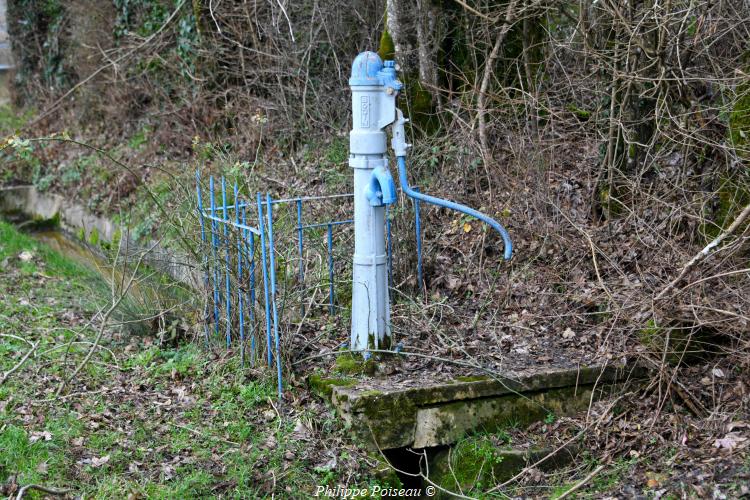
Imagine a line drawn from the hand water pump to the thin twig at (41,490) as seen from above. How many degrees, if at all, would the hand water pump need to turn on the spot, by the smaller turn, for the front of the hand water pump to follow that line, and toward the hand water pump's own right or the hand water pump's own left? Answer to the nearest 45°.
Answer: approximately 90° to the hand water pump's own right

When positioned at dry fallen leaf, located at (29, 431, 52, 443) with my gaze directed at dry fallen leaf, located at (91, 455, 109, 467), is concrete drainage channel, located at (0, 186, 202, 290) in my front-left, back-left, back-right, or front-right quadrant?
back-left

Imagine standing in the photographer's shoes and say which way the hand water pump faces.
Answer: facing the viewer and to the right of the viewer

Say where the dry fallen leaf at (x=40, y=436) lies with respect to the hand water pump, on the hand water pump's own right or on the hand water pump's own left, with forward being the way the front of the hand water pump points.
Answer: on the hand water pump's own right
